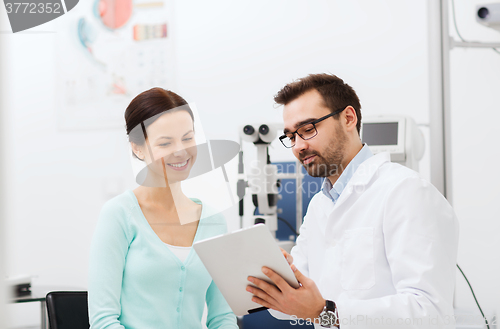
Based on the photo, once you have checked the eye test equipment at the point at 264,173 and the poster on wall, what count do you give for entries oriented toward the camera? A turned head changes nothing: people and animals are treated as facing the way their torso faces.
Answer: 2

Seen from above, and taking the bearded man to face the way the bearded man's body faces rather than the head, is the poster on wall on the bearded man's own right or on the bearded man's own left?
on the bearded man's own right

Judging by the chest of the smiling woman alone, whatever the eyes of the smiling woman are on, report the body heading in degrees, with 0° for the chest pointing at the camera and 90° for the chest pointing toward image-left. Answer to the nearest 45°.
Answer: approximately 315°

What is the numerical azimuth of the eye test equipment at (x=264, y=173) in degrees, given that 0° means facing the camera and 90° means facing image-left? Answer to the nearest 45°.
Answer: approximately 0°

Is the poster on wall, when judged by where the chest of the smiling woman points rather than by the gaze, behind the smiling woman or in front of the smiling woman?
behind

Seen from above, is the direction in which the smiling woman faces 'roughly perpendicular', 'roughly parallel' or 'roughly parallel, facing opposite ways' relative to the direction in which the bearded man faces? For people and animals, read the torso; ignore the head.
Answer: roughly perpendicular

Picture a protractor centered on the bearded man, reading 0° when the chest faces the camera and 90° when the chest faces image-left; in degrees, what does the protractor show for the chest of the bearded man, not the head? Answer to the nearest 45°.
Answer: approximately 45°
